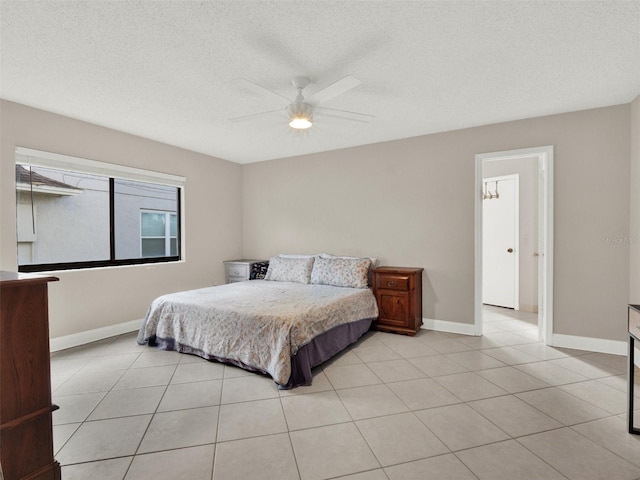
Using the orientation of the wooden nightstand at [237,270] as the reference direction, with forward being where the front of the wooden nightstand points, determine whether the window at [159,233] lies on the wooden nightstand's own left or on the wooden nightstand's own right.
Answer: on the wooden nightstand's own right

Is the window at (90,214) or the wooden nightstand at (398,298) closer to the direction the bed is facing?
the window

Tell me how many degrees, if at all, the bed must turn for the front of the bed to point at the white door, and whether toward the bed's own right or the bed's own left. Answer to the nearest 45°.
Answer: approximately 135° to the bed's own left

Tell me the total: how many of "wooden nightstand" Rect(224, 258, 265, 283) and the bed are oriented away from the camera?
0

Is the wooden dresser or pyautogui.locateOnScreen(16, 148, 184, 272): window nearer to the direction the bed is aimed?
the wooden dresser

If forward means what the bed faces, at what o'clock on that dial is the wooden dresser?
The wooden dresser is roughly at 12 o'clock from the bed.

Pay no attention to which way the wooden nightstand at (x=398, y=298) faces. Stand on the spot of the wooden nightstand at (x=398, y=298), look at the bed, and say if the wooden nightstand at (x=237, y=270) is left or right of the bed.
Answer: right

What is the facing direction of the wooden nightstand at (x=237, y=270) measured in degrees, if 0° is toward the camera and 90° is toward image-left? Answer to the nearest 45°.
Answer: approximately 45°

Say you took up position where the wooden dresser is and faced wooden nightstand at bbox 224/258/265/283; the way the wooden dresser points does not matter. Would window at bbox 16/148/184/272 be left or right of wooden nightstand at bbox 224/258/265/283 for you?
left

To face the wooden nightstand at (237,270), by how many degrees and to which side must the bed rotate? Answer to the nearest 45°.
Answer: approximately 135° to its right
